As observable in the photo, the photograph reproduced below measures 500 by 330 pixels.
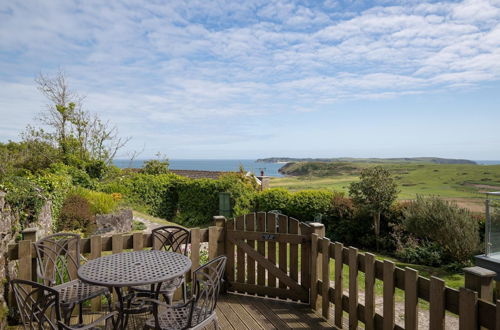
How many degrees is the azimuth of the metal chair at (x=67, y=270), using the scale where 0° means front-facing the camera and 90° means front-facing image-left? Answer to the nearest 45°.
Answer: approximately 315°

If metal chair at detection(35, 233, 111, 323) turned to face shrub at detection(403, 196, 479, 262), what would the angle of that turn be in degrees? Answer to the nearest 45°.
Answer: approximately 45° to its left

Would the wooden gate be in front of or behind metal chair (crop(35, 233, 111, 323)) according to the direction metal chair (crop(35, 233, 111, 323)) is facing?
in front

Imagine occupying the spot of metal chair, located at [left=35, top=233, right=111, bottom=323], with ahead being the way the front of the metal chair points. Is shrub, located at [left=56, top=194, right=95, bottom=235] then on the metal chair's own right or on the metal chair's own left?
on the metal chair's own left

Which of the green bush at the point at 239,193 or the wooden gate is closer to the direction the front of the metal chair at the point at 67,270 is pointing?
the wooden gate

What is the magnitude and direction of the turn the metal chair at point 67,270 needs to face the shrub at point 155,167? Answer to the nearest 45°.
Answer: approximately 135° to its left

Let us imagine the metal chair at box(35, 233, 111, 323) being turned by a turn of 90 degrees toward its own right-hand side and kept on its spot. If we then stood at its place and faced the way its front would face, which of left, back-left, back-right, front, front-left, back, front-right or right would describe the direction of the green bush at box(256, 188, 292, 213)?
back

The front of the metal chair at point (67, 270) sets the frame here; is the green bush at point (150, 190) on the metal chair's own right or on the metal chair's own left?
on the metal chair's own left

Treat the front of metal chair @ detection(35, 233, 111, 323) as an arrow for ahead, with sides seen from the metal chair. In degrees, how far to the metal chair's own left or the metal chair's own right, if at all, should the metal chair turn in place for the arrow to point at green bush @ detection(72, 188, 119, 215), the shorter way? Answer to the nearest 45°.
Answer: approximately 135° to the metal chair's own left

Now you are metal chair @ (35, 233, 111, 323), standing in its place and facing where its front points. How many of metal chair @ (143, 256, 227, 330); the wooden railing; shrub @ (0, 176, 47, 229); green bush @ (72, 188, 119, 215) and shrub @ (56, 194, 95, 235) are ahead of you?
2

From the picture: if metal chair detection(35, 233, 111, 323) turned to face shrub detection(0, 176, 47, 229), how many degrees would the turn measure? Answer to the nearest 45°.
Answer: approximately 135° to its left

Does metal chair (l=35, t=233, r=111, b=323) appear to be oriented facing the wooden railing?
yes

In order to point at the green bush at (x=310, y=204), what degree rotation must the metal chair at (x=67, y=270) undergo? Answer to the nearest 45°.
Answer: approximately 90° to its left

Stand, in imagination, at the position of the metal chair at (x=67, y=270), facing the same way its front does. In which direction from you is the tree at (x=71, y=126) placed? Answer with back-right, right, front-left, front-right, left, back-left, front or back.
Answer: back-left
